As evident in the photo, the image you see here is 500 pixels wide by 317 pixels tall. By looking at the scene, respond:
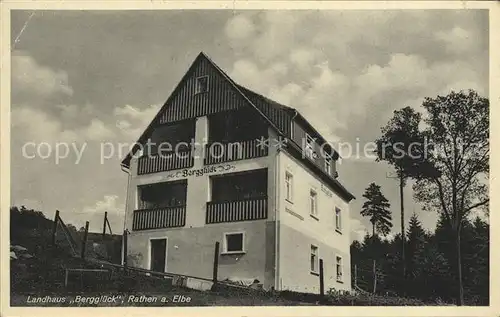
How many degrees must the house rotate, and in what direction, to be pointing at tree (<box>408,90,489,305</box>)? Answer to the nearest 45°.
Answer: approximately 135° to its left

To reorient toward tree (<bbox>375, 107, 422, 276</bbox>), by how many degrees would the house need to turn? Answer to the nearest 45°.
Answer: approximately 135° to its left

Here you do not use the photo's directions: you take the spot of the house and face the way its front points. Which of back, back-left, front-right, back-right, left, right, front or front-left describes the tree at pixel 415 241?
back-left

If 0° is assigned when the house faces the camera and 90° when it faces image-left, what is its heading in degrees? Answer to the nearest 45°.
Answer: approximately 45°

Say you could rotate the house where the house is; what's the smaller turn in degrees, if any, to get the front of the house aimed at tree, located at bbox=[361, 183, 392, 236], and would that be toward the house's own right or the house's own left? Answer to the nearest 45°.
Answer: approximately 135° to the house's own left
